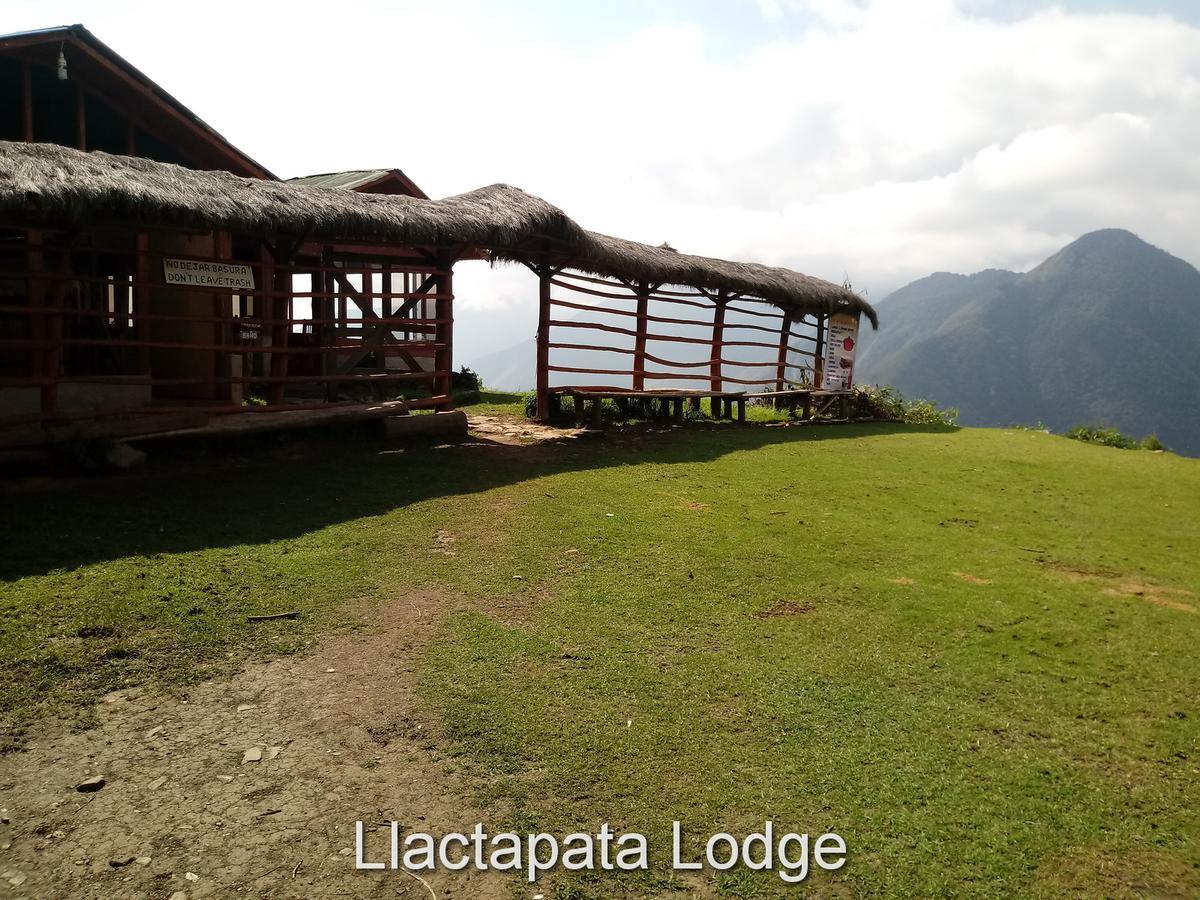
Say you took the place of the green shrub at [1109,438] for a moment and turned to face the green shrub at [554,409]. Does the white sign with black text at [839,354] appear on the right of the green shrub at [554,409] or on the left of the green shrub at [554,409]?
right

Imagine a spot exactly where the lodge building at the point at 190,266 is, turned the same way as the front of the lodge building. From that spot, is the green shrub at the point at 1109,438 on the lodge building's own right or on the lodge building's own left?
on the lodge building's own left

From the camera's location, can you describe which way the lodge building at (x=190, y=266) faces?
facing the viewer and to the right of the viewer

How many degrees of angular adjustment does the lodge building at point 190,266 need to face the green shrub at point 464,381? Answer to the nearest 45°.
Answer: approximately 90° to its left

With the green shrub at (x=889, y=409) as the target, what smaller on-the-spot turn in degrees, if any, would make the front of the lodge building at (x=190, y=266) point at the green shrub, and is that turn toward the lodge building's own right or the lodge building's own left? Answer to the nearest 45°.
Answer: approximately 45° to the lodge building's own left
